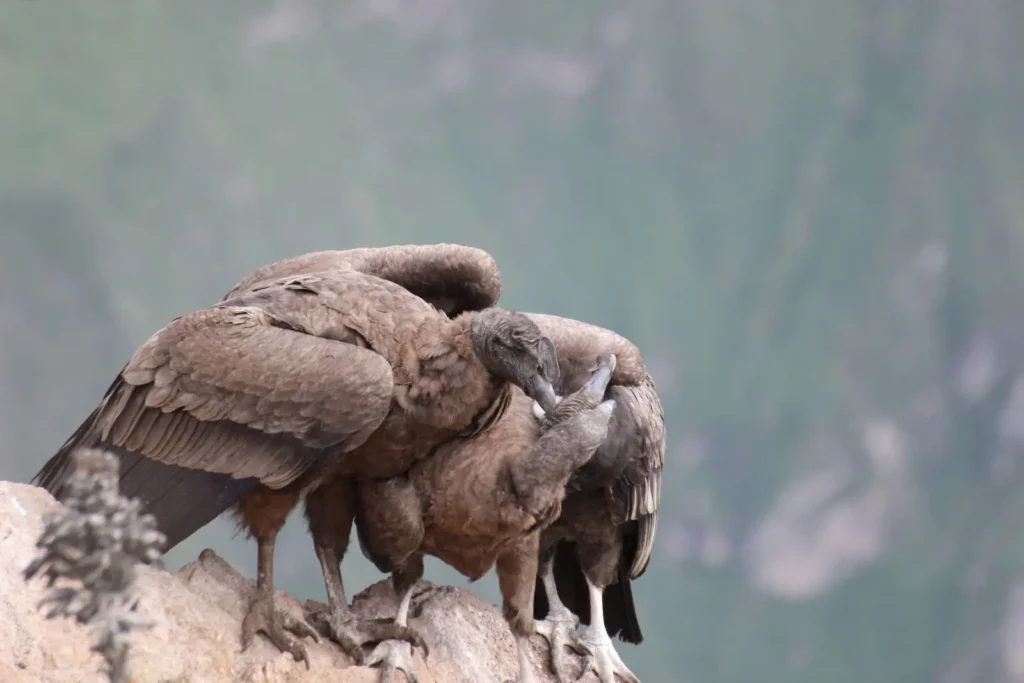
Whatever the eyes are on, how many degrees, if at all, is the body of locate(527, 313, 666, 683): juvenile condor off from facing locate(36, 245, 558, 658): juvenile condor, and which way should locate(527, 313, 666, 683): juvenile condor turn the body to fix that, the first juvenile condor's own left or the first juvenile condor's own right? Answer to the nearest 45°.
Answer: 0° — it already faces it

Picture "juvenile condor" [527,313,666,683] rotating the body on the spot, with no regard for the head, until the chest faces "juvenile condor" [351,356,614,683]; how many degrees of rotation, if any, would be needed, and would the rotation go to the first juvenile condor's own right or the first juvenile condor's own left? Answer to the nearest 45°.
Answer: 0° — it already faces it

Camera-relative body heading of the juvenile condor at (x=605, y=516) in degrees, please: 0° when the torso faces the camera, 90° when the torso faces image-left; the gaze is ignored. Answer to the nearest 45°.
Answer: approximately 45°
